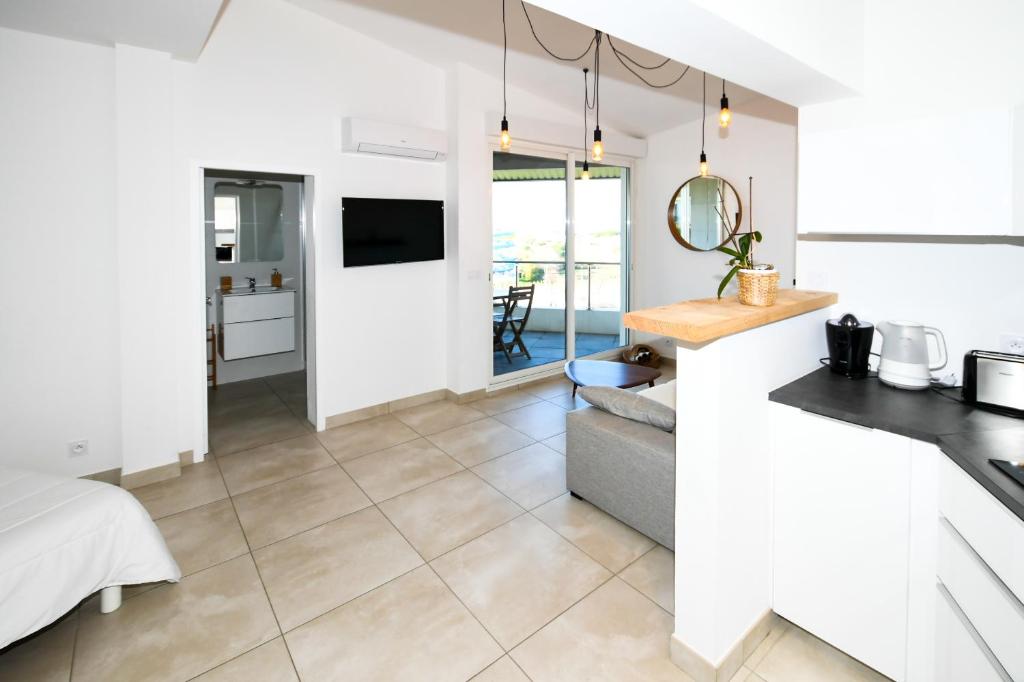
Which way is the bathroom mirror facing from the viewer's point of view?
toward the camera

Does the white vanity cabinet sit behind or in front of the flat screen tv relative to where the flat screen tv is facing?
behind

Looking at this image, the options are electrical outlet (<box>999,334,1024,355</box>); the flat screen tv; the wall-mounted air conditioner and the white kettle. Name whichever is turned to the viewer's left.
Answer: the white kettle

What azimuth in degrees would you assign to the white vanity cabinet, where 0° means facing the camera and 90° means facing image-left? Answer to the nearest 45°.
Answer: approximately 0°

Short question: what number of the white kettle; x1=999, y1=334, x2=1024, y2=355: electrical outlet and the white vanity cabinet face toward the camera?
2

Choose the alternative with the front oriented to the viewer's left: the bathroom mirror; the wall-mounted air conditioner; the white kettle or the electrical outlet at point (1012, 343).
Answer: the white kettle

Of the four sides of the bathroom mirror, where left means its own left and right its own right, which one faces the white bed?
front

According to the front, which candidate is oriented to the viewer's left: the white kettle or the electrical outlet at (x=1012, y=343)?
the white kettle

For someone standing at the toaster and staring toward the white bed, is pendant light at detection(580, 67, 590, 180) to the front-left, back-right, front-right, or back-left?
front-right

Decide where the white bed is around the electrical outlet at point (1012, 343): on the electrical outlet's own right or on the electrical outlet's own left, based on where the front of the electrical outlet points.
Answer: on the electrical outlet's own right

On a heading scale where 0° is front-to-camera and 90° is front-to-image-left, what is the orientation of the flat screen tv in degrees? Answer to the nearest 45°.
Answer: approximately 315°

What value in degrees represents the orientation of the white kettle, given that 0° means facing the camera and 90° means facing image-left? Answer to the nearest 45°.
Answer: approximately 90°

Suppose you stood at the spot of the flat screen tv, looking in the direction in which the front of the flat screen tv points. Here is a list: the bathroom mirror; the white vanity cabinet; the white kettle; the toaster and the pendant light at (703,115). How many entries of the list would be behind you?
2

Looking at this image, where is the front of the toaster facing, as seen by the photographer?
facing the viewer and to the left of the viewer

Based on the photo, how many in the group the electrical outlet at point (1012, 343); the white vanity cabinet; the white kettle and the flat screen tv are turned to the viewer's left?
1
